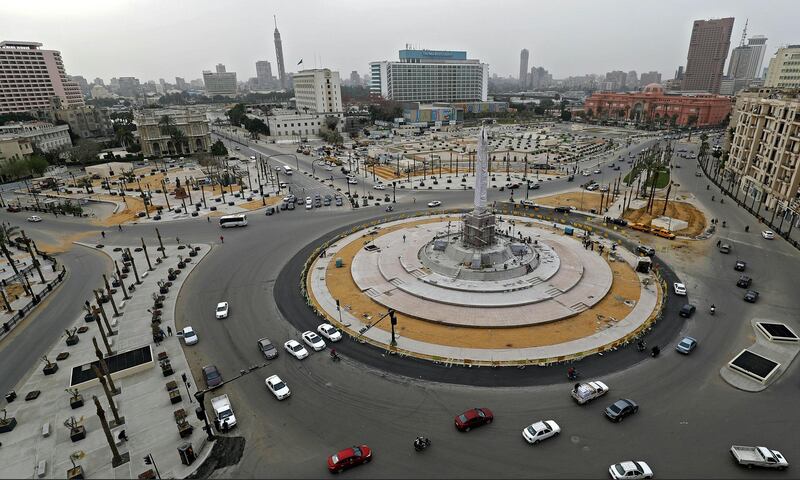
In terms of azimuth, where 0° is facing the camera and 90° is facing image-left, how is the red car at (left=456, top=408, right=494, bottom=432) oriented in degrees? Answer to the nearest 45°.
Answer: approximately 225°

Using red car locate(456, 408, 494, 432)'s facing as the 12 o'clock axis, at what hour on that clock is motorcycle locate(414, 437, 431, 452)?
The motorcycle is roughly at 6 o'clock from the red car.

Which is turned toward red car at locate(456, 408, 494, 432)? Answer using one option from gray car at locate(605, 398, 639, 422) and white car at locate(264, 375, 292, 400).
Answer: the white car

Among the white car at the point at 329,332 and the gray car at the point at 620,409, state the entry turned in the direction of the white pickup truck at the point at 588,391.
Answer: the white car

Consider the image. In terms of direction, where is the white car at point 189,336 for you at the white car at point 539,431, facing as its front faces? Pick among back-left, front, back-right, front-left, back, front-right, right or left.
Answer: back-left

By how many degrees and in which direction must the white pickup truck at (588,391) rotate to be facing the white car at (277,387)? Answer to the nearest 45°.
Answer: approximately 180°

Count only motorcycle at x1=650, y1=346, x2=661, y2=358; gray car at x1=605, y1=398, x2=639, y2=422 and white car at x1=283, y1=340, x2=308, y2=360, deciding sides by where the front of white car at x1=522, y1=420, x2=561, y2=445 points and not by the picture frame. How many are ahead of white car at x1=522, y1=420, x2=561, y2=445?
2

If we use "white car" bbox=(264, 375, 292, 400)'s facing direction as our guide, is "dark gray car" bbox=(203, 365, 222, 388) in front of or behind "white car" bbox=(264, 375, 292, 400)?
behind

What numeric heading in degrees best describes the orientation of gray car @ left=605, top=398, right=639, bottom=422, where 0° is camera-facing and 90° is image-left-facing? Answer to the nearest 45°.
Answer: approximately 225°

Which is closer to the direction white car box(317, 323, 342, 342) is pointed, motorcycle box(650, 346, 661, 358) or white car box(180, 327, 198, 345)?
the motorcycle
